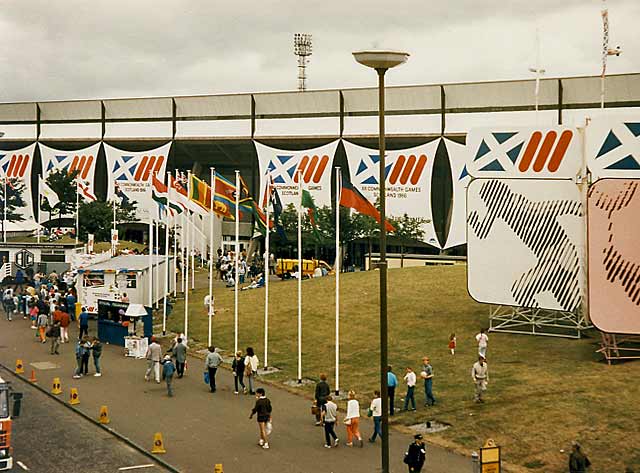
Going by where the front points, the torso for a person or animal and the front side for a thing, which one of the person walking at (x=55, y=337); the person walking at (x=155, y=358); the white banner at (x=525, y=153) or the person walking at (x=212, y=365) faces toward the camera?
the white banner

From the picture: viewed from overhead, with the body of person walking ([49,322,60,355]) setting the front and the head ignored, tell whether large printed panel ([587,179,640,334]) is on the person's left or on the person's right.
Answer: on the person's right

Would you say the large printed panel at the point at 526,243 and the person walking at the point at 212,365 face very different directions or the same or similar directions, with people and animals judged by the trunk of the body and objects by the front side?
very different directions

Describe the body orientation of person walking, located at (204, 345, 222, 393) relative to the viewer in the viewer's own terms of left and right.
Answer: facing away from the viewer

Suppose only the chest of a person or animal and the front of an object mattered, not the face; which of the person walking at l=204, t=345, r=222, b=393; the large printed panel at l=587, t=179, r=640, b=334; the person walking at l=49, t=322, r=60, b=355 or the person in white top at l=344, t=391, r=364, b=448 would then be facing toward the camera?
the large printed panel

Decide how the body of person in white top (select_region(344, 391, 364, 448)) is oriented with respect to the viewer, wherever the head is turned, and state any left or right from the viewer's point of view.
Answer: facing away from the viewer and to the left of the viewer

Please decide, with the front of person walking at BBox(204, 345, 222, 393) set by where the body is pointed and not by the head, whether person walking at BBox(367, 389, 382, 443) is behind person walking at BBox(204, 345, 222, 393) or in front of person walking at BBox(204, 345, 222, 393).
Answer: behind
